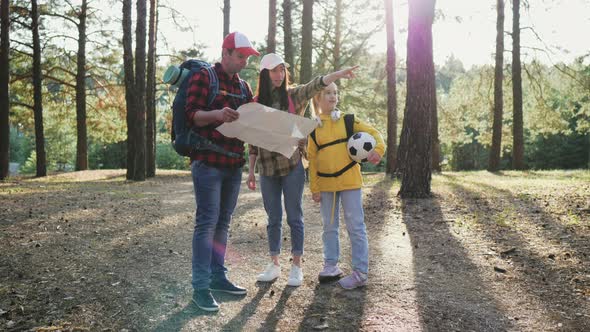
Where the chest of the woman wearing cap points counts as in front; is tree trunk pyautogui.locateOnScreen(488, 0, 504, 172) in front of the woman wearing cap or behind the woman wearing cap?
behind

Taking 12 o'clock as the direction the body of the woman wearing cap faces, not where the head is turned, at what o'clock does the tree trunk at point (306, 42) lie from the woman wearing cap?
The tree trunk is roughly at 6 o'clock from the woman wearing cap.

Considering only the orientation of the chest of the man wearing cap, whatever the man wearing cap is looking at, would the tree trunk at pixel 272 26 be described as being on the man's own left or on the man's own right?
on the man's own left

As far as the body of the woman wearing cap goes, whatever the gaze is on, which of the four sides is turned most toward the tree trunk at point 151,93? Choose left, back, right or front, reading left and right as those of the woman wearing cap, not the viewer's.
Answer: back

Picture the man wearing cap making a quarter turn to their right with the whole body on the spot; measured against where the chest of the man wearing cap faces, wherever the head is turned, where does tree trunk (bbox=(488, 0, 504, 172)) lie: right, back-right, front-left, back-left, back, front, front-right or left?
back

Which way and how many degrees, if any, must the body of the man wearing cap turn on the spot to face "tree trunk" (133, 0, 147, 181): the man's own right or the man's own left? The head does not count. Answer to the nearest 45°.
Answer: approximately 135° to the man's own left

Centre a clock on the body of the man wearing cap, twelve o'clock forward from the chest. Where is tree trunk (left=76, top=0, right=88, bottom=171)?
The tree trunk is roughly at 7 o'clock from the man wearing cap.

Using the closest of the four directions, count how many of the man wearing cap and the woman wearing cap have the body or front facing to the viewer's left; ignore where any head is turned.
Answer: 0

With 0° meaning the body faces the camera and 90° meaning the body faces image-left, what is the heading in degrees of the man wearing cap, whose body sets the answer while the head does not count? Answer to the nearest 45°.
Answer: approximately 315°

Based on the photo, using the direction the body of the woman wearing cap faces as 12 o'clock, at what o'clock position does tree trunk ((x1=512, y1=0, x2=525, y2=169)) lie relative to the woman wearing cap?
The tree trunk is roughly at 7 o'clock from the woman wearing cap.

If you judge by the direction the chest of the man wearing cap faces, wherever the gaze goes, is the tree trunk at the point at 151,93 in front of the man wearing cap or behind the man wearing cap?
behind

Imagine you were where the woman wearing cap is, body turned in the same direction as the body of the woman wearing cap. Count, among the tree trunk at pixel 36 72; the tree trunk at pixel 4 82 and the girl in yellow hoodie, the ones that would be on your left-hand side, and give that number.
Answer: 1

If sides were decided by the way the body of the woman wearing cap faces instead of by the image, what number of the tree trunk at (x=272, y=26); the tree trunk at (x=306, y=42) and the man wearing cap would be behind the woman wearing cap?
2

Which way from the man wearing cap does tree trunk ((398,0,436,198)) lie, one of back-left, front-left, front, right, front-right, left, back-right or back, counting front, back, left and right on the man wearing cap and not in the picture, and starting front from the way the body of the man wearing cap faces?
left

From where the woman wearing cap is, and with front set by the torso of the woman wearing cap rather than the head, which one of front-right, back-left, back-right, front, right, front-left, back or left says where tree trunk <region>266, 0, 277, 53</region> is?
back
